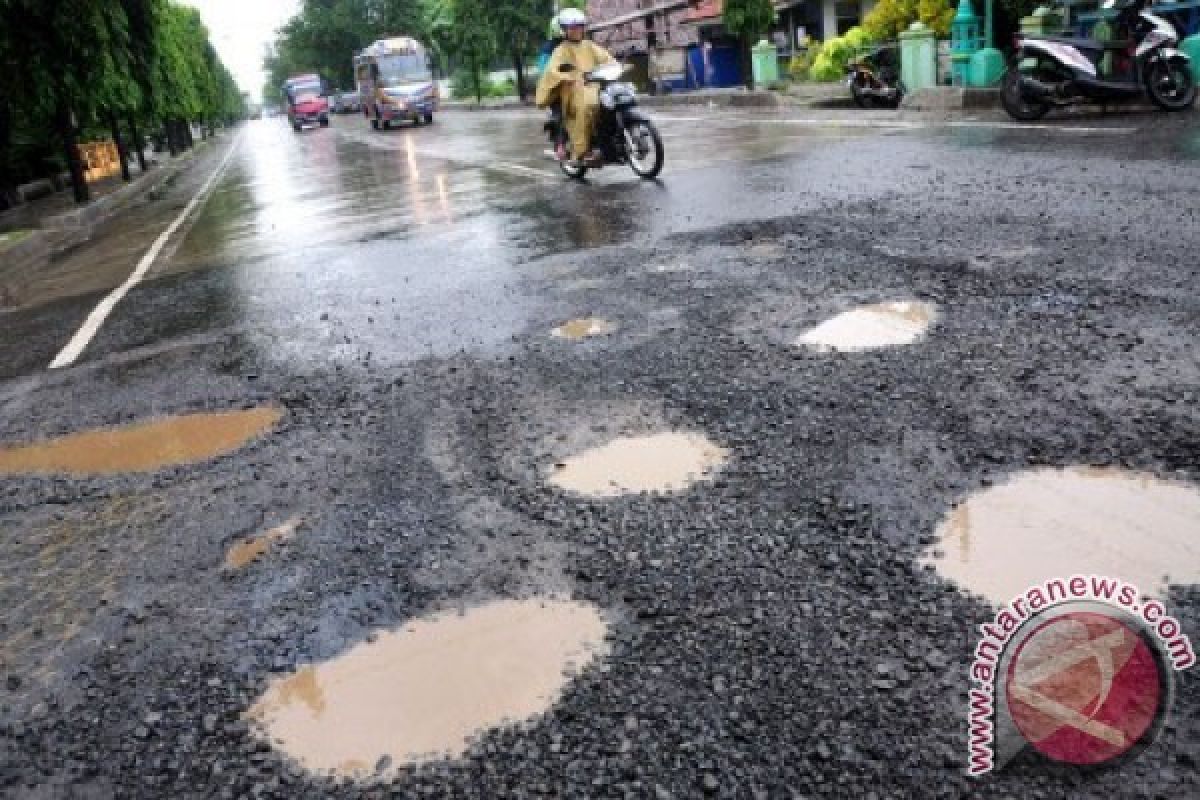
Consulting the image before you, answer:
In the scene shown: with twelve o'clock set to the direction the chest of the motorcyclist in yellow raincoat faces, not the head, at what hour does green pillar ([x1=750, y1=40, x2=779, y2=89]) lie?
The green pillar is roughly at 8 o'clock from the motorcyclist in yellow raincoat.

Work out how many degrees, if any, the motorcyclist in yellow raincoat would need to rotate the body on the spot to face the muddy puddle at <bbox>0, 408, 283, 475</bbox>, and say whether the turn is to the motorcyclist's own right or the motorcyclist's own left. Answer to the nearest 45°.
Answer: approximately 45° to the motorcyclist's own right

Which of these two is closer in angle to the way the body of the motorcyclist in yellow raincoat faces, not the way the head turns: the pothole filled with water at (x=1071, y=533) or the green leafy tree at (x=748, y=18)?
the pothole filled with water

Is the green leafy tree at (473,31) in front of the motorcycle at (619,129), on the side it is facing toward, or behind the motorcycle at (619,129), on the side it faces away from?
behind

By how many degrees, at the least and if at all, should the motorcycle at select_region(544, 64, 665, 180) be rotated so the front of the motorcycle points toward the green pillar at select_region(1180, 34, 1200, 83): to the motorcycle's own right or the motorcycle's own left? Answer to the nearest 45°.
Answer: approximately 45° to the motorcycle's own left

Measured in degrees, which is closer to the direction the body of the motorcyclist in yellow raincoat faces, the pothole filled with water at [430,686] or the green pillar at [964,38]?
the pothole filled with water

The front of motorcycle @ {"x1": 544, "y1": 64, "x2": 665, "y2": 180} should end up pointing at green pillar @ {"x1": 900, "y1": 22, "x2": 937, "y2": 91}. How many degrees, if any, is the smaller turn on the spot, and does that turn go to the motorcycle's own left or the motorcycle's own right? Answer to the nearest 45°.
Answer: approximately 90° to the motorcycle's own left

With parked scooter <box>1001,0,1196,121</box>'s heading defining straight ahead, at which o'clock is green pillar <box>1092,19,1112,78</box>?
The green pillar is roughly at 9 o'clock from the parked scooter.

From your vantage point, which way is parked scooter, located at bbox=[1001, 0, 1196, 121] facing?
to the viewer's right

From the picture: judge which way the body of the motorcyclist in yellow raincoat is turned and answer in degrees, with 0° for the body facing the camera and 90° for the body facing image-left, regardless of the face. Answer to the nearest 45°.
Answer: approximately 315°

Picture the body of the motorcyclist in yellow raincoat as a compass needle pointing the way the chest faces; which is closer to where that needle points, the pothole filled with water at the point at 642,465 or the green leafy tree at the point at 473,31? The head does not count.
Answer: the pothole filled with water

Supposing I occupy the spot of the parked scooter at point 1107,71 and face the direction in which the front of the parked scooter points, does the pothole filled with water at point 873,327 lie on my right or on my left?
on my right

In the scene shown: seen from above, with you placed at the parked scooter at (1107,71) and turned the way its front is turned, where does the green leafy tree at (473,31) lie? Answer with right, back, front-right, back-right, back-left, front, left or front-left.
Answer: back-left
